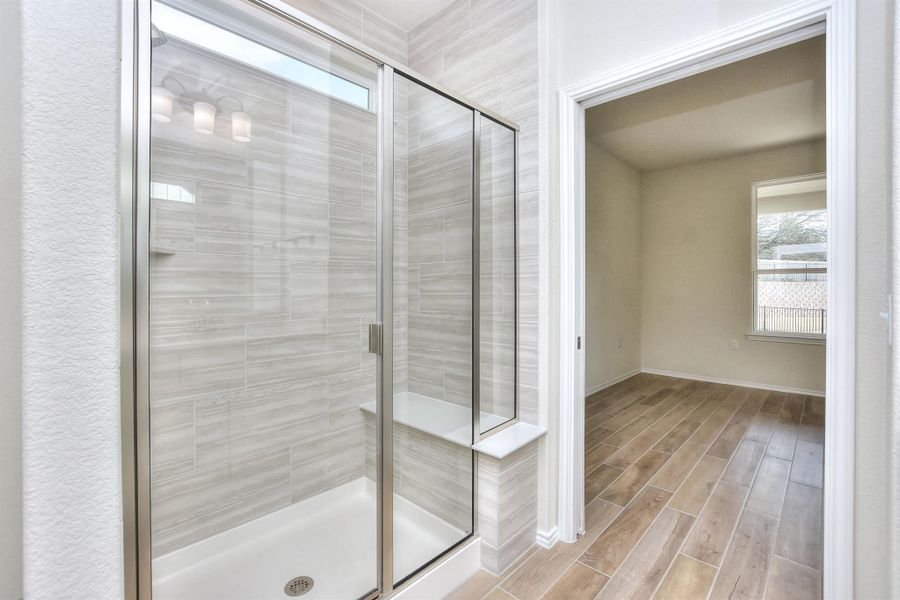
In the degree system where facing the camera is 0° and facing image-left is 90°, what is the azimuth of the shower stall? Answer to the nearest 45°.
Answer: approximately 315°

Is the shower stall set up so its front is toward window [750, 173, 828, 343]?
no
